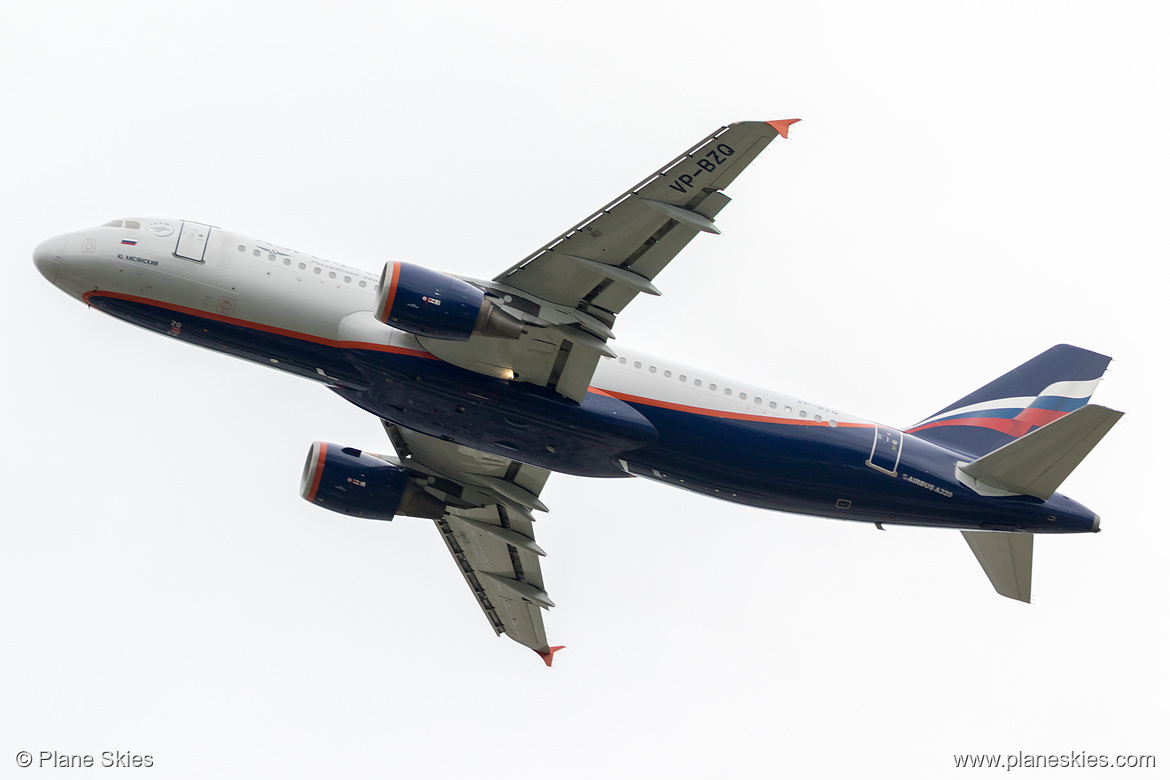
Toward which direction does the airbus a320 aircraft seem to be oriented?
to the viewer's left
